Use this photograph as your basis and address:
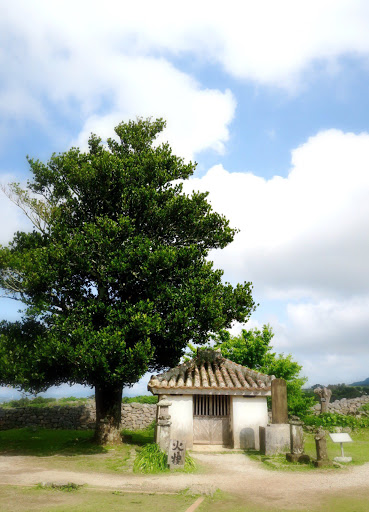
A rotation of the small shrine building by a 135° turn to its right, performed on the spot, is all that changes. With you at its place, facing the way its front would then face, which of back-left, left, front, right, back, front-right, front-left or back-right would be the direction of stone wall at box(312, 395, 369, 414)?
right

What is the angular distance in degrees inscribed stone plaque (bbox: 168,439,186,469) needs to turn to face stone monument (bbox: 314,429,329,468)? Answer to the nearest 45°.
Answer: approximately 90° to its left

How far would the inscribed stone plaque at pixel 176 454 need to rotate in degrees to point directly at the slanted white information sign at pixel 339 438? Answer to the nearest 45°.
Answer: approximately 90° to its left

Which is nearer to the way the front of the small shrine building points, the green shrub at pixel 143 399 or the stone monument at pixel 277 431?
the stone monument

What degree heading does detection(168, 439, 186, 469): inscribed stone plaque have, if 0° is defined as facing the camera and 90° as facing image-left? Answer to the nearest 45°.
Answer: approximately 0°

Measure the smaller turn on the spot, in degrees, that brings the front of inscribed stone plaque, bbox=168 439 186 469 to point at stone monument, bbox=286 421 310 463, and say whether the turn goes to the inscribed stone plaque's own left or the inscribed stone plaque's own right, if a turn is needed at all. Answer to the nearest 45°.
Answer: approximately 90° to the inscribed stone plaque's own left

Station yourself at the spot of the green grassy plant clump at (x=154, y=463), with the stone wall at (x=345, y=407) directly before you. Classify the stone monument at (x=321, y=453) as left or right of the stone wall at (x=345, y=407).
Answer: right

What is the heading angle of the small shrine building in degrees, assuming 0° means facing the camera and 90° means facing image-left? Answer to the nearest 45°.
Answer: approximately 0°

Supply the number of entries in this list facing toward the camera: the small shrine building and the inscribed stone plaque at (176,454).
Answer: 2

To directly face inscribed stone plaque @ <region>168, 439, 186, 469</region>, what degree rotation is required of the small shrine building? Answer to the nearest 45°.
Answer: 0° — it already faces it

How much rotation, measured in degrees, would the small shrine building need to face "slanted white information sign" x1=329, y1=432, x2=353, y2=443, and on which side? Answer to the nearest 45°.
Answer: approximately 45° to its left
